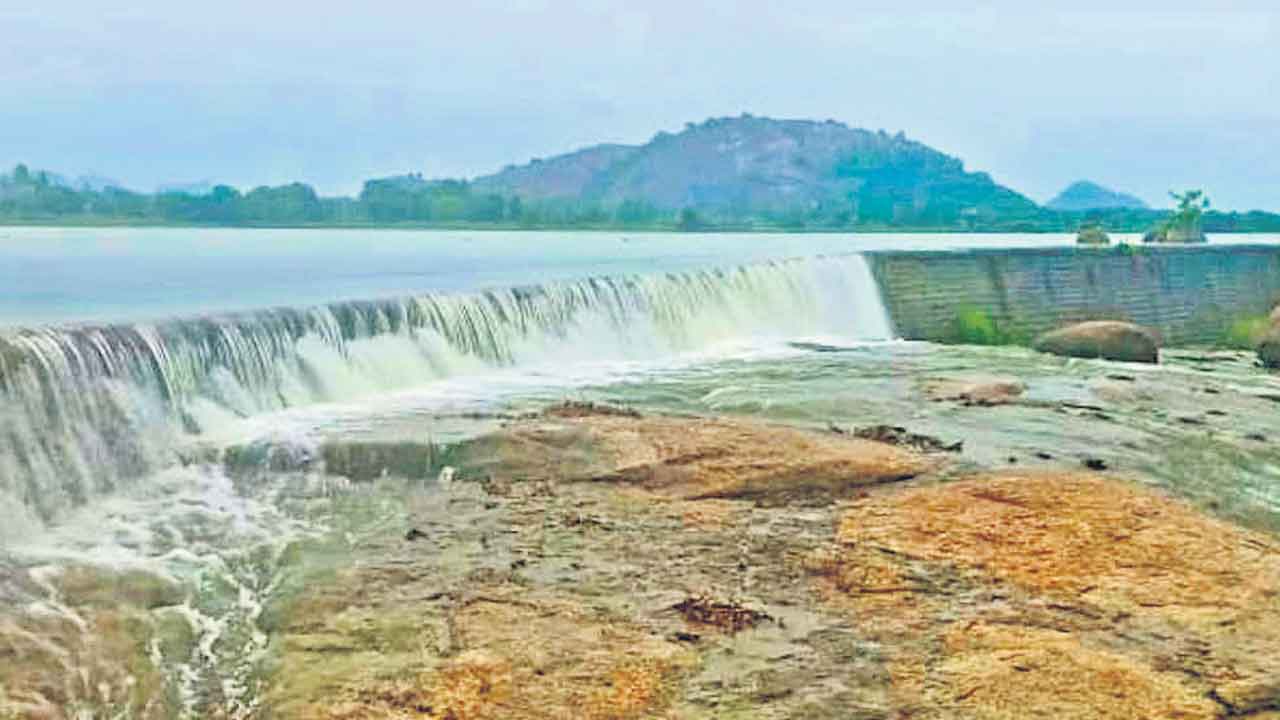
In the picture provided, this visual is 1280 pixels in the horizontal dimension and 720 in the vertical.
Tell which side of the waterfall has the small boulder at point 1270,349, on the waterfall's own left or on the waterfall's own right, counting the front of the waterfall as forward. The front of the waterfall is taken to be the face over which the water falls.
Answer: on the waterfall's own left

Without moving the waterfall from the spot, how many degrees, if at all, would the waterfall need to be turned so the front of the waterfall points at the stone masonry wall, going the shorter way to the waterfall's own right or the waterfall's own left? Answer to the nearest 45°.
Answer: approximately 90° to the waterfall's own left

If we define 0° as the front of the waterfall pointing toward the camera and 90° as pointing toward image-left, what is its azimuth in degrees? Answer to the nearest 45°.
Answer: approximately 315°

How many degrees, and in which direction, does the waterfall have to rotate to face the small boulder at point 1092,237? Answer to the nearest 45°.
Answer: approximately 90° to its left

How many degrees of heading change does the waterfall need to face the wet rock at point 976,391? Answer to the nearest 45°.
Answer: approximately 45° to its left

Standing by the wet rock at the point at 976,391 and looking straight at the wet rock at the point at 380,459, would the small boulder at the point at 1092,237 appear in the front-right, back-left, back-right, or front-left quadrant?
back-right

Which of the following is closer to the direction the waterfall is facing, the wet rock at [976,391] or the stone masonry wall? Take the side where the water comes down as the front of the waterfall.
the wet rock

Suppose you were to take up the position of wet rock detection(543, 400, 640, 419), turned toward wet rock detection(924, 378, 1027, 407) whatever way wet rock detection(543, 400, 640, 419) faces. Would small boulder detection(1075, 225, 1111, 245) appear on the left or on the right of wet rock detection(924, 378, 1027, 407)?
left
